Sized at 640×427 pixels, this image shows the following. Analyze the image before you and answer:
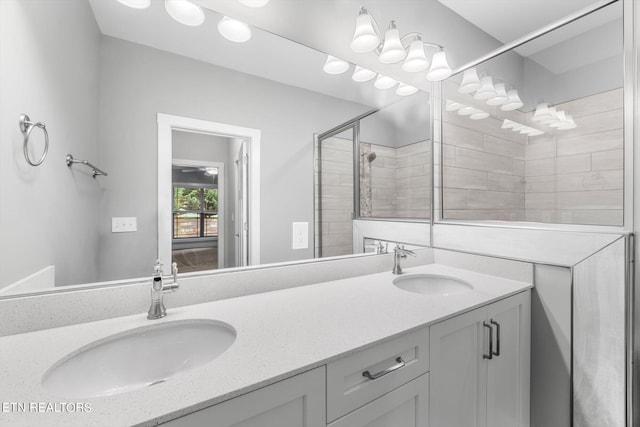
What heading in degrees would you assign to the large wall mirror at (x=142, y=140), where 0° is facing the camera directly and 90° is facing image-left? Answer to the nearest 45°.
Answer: approximately 315°

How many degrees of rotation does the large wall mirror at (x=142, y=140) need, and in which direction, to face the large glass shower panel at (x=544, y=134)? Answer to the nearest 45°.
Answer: approximately 45° to its left
